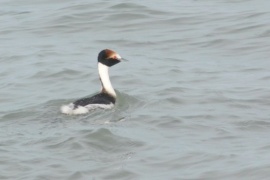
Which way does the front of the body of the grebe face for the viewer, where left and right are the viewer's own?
facing to the right of the viewer
